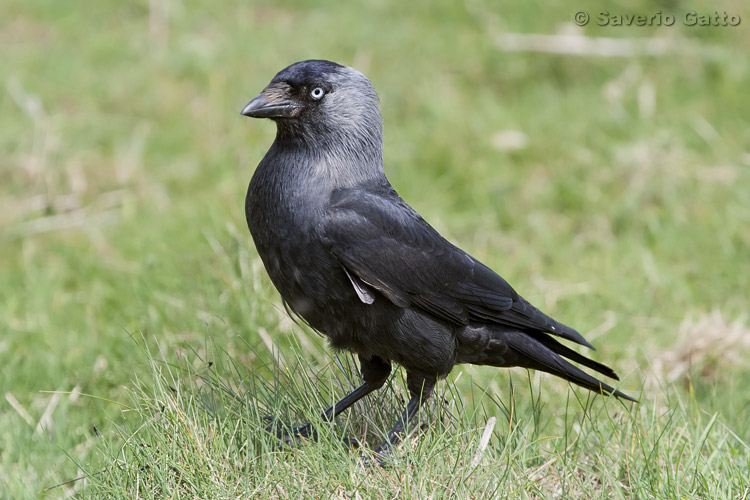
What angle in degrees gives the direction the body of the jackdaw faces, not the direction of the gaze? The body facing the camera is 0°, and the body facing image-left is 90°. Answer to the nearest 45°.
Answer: approximately 90°
